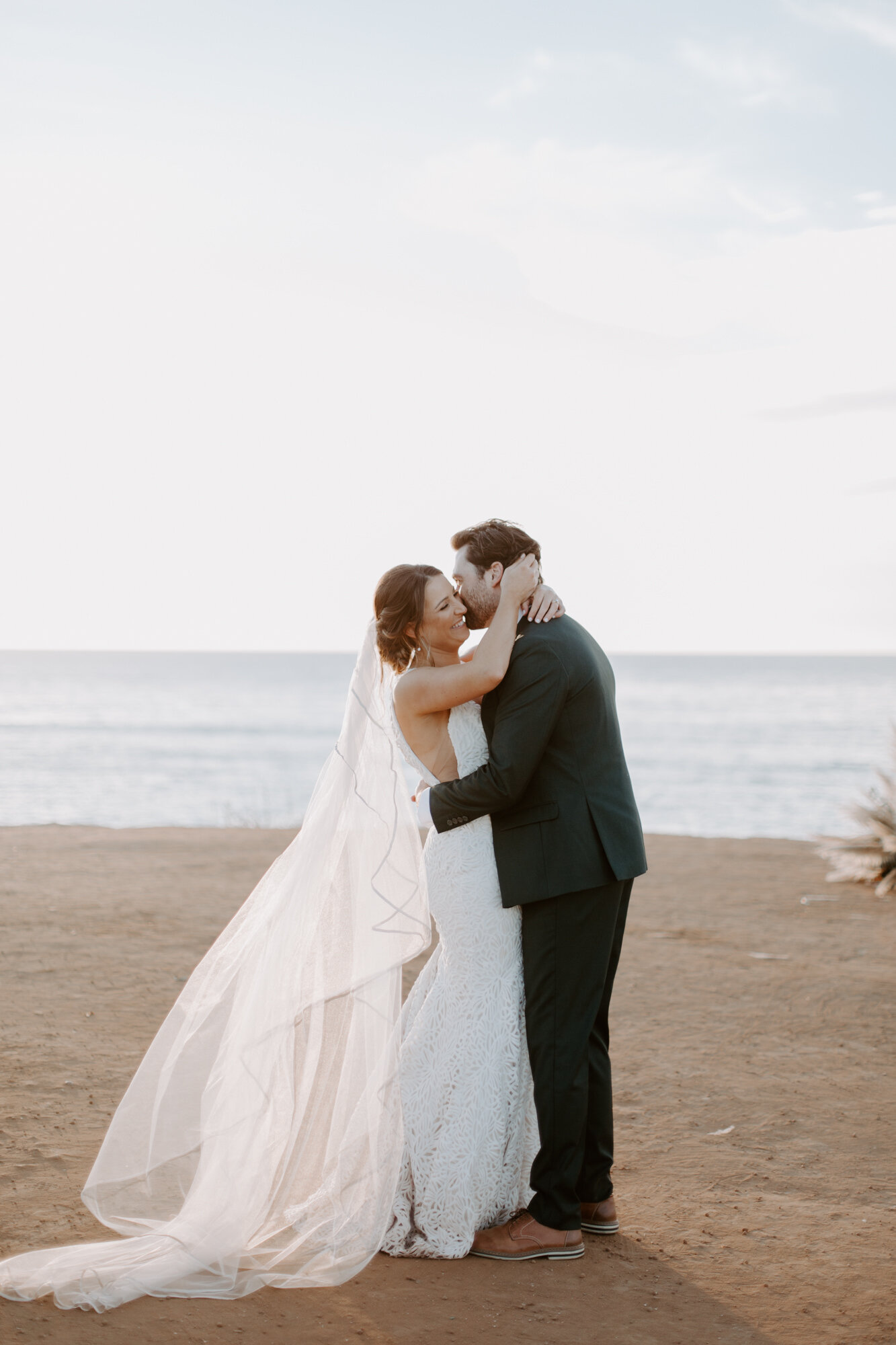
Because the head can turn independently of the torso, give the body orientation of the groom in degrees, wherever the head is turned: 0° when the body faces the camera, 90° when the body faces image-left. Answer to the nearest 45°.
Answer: approximately 90°

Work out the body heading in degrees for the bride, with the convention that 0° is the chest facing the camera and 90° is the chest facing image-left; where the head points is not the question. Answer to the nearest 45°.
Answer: approximately 270°

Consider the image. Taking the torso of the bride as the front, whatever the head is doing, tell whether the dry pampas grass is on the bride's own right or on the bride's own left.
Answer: on the bride's own left

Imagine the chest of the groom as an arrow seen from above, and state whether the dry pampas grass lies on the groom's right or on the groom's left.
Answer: on the groom's right

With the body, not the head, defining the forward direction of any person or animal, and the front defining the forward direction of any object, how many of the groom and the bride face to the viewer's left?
1

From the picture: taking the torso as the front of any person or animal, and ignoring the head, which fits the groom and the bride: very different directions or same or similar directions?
very different directions

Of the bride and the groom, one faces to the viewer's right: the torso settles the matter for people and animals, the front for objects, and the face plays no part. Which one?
the bride
